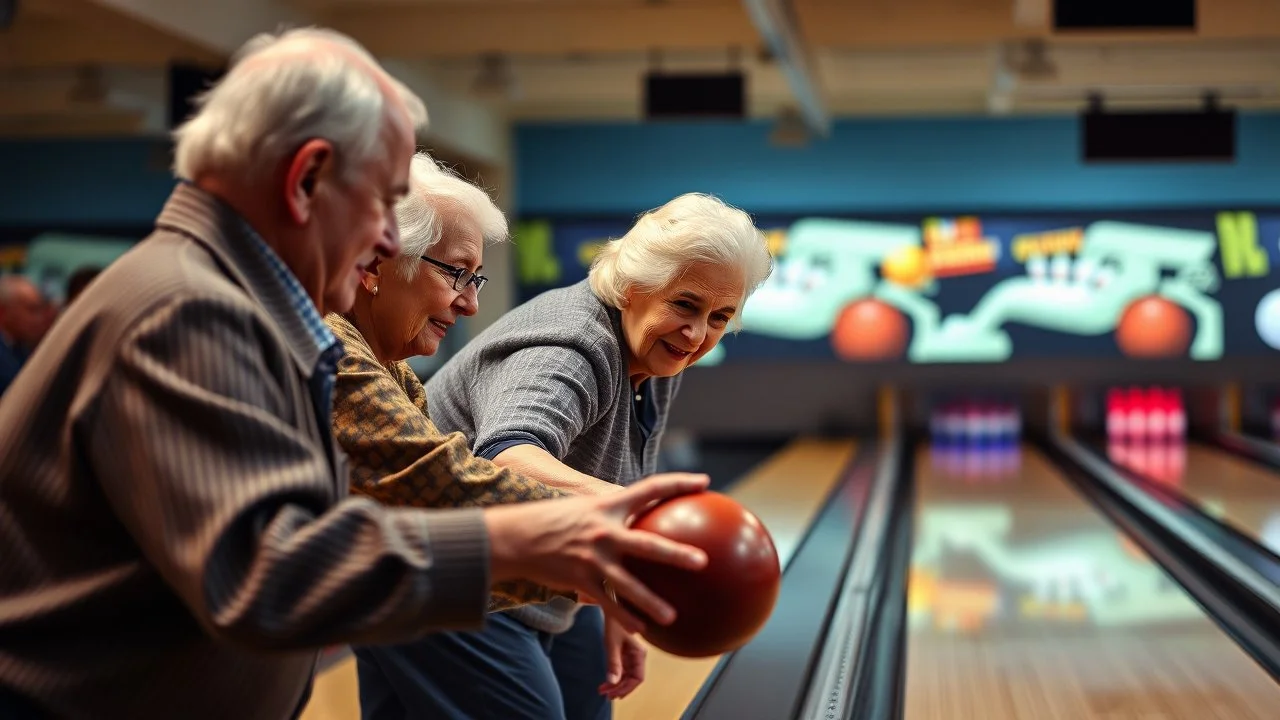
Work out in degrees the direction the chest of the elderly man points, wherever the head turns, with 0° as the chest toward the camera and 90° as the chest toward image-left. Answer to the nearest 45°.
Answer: approximately 270°

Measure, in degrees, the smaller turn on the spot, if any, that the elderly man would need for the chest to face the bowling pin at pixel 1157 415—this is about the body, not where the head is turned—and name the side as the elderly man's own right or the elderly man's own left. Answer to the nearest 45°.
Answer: approximately 45° to the elderly man's own left

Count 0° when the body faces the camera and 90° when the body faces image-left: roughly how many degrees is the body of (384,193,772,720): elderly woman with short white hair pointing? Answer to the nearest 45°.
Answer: approximately 315°

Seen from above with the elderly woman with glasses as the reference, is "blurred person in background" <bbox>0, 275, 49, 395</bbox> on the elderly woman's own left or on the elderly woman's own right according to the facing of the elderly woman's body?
on the elderly woman's own left

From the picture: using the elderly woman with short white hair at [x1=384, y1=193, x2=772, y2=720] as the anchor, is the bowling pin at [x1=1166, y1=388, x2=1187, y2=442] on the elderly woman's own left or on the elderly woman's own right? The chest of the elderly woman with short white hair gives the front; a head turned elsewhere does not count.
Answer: on the elderly woman's own left

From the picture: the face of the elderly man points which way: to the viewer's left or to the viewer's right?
to the viewer's right

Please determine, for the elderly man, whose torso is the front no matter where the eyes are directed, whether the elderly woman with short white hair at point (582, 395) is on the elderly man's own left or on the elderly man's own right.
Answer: on the elderly man's own left

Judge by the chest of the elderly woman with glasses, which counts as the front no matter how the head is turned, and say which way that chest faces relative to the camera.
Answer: to the viewer's right

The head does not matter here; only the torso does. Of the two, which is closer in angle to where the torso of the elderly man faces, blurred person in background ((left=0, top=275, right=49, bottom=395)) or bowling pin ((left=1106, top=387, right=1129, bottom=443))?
the bowling pin

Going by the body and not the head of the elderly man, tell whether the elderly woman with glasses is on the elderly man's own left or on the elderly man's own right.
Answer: on the elderly man's own left

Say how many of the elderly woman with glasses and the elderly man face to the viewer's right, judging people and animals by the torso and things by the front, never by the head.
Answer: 2
